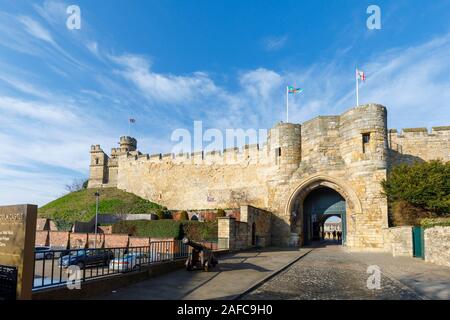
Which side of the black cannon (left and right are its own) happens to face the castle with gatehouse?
back

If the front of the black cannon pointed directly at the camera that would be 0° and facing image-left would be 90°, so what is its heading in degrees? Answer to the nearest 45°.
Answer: approximately 45°

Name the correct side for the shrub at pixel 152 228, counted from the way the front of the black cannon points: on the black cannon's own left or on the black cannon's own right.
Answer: on the black cannon's own right

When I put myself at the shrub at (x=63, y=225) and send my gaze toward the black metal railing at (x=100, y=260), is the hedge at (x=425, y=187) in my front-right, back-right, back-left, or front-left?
front-left

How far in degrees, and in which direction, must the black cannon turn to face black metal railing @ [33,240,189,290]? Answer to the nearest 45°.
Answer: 0° — it already faces it

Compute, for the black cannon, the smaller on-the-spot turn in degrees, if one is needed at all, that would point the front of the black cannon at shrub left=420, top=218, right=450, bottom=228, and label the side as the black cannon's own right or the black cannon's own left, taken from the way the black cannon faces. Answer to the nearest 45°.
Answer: approximately 135° to the black cannon's own left

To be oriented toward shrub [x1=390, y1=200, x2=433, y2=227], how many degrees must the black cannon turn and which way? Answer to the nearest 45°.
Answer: approximately 180°

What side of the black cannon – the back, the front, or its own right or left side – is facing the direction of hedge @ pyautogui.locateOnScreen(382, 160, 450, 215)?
back

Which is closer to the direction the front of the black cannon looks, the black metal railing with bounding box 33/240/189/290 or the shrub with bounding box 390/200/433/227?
the black metal railing

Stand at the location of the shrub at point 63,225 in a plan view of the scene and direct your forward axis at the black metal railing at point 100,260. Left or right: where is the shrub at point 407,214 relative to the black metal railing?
left
